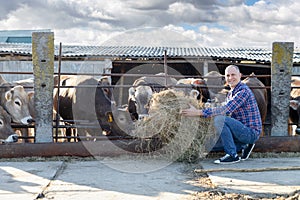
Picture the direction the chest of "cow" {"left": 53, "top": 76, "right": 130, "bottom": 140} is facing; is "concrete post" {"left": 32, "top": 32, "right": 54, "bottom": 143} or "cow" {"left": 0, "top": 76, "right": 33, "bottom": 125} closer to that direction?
the concrete post

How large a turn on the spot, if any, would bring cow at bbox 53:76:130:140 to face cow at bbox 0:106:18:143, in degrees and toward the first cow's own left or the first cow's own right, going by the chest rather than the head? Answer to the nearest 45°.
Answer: approximately 90° to the first cow's own right

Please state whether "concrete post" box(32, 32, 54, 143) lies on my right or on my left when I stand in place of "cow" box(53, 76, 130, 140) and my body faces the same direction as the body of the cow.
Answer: on my right

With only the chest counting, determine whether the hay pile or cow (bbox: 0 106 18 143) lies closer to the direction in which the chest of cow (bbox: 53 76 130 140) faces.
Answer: the hay pile

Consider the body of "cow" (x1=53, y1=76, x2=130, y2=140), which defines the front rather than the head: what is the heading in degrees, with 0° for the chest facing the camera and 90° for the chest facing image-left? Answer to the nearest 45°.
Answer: approximately 315°

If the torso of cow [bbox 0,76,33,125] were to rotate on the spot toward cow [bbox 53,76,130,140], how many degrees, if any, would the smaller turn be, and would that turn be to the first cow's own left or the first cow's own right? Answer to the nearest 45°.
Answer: approximately 45° to the first cow's own left

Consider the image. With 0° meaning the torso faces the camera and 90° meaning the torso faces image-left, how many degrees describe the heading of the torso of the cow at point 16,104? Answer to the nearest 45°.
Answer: approximately 315°
